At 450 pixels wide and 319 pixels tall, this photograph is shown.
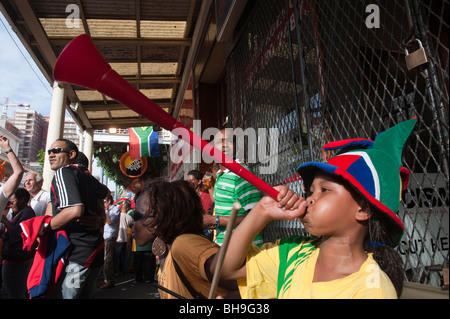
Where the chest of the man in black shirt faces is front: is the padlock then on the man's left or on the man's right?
on the man's left
